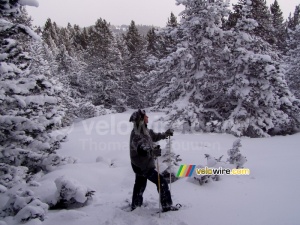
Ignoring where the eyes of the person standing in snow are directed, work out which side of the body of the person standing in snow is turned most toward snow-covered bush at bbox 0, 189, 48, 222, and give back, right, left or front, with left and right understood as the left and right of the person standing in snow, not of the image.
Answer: back

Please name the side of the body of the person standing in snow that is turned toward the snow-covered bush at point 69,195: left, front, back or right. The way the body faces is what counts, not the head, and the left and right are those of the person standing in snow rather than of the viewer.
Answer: back

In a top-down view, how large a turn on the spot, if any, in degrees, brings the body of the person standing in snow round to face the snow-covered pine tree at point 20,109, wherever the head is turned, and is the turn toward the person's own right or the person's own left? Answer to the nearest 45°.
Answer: approximately 135° to the person's own left

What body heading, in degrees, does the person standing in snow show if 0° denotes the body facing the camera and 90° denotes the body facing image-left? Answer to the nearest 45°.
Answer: approximately 270°

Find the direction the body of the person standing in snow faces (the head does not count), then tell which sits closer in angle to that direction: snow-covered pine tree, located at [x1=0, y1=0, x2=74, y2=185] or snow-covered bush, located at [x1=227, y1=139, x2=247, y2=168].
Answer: the snow-covered bush

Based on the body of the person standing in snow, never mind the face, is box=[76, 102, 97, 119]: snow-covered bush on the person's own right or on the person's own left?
on the person's own left

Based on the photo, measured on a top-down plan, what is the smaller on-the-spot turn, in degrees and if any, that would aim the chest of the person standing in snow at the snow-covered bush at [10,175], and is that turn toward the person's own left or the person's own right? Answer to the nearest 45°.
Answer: approximately 180°

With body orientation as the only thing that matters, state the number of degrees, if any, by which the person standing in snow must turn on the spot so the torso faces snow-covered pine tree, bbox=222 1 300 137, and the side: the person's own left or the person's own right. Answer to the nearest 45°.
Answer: approximately 45° to the person's own left

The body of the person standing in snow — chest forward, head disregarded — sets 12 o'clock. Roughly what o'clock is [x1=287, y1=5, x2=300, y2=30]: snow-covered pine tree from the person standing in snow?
The snow-covered pine tree is roughly at 10 o'clock from the person standing in snow.

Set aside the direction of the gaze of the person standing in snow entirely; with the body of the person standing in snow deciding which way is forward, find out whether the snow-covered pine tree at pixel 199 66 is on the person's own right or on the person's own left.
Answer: on the person's own left
